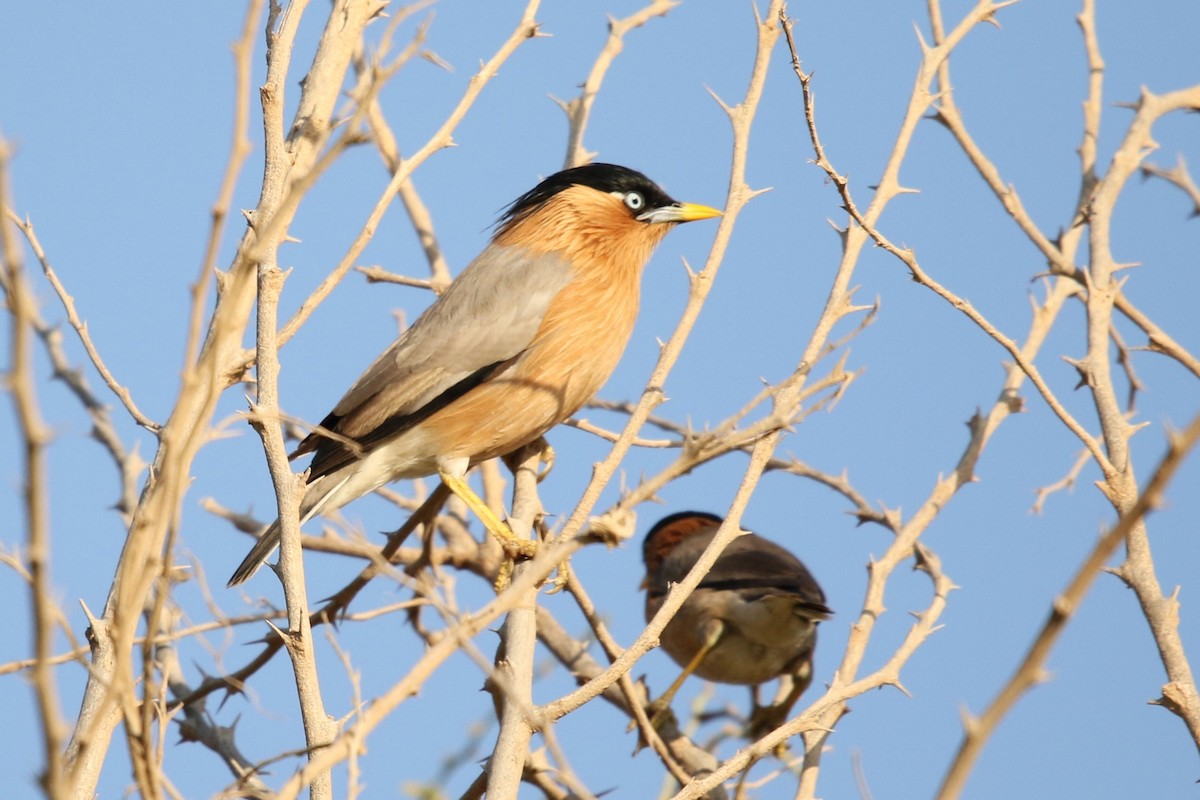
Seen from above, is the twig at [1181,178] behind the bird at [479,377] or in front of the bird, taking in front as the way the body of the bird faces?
in front

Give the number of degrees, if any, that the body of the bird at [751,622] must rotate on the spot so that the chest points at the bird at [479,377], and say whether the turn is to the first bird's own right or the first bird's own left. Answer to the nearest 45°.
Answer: approximately 90° to the first bird's own left

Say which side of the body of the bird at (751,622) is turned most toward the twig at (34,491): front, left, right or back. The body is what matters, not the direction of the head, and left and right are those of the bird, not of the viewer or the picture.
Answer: left

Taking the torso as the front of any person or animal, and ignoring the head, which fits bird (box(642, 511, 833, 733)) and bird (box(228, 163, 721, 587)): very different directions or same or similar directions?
very different directions

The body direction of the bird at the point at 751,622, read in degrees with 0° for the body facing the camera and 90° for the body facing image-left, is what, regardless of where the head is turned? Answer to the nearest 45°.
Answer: approximately 90°

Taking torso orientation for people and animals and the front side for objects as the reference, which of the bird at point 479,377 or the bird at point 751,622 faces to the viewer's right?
the bird at point 479,377

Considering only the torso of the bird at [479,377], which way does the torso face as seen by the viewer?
to the viewer's right
